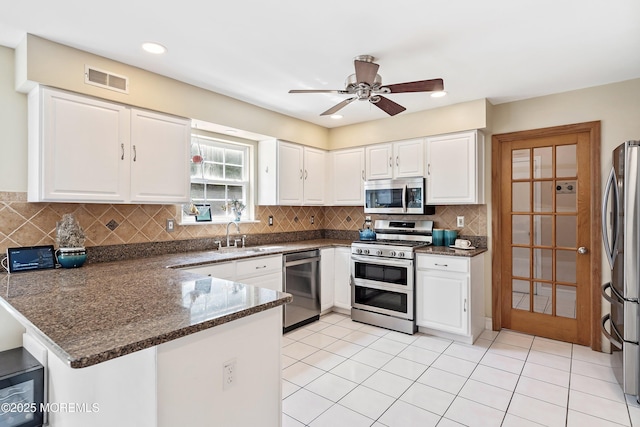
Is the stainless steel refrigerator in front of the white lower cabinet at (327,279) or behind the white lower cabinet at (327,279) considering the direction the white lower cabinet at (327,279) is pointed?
in front

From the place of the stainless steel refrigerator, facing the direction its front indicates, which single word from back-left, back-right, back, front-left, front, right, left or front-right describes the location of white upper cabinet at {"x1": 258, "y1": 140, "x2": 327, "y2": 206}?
front

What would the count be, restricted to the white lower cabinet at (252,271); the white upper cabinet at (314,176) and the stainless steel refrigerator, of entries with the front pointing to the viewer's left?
1

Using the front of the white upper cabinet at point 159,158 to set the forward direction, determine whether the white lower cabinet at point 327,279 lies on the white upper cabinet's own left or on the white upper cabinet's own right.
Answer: on the white upper cabinet's own left

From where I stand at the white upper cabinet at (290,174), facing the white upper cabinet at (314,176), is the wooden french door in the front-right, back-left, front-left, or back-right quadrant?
front-right

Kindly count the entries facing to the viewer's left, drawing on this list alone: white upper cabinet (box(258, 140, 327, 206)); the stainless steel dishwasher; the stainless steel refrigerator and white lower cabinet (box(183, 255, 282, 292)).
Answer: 1

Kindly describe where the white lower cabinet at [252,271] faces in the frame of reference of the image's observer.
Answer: facing the viewer and to the right of the viewer

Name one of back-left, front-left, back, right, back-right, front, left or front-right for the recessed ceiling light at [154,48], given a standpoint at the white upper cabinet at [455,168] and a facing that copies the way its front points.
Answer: front

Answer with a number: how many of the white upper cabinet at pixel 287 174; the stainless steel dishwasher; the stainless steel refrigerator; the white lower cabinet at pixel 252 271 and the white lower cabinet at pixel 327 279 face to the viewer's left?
1

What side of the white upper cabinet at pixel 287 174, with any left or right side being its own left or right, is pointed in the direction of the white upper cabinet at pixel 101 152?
right
